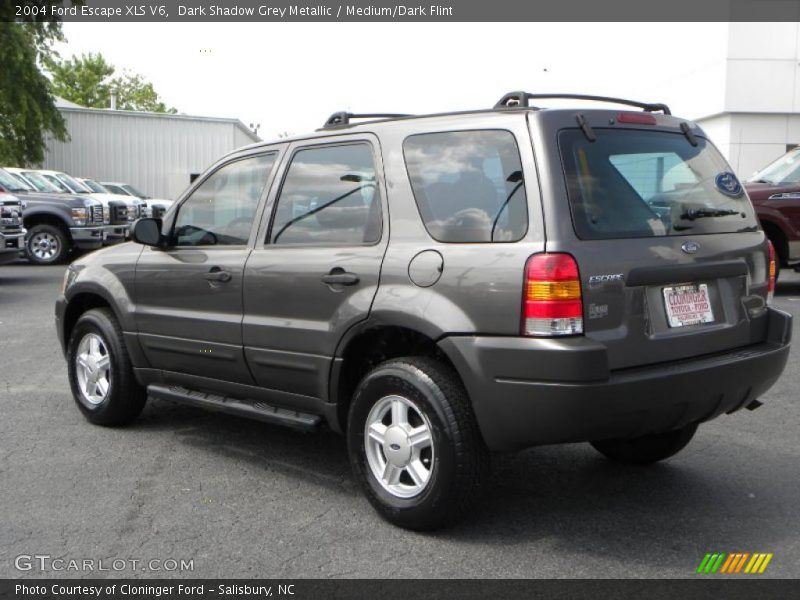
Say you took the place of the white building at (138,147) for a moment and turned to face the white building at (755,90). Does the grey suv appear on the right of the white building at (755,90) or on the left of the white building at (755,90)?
right

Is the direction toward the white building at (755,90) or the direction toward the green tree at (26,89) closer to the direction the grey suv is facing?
the green tree

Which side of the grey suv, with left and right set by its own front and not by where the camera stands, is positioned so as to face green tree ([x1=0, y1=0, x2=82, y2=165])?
front

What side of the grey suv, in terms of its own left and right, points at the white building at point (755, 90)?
right

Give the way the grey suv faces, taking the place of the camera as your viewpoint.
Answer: facing away from the viewer and to the left of the viewer

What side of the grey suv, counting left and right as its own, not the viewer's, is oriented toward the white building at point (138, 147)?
front
